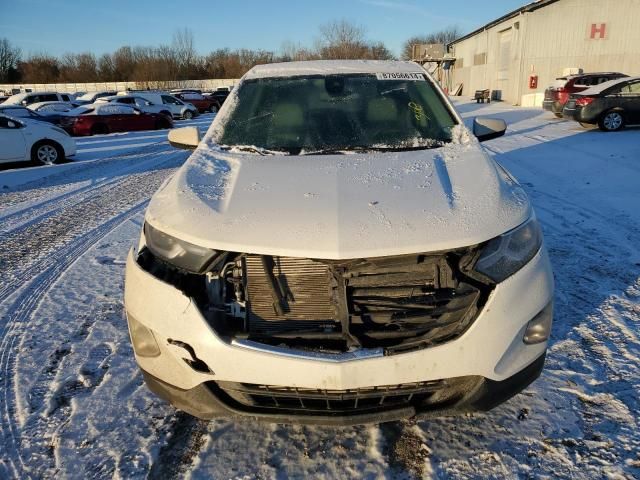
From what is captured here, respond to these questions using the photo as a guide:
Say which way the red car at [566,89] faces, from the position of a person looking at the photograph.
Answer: facing away from the viewer and to the right of the viewer

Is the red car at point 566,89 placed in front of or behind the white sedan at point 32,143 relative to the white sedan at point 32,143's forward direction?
in front

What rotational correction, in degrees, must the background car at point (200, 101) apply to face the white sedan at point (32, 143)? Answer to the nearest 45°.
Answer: approximately 90° to its right

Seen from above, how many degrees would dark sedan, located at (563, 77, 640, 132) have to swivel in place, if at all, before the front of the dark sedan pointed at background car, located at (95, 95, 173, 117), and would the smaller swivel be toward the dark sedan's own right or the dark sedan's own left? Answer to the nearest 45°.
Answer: approximately 135° to the dark sedan's own left

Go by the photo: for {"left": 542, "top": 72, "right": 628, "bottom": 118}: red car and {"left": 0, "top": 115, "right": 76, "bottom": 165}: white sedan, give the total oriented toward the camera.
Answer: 0

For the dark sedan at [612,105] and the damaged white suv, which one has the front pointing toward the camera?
the damaged white suv

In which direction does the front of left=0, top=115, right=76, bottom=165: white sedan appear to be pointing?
to the viewer's right

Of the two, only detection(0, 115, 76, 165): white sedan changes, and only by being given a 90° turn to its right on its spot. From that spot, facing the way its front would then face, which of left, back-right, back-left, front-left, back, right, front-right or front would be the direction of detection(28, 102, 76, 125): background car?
back

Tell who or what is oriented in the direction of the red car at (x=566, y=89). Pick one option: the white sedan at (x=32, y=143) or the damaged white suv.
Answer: the white sedan

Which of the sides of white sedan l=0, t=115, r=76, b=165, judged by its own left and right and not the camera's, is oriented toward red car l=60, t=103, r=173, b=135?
left

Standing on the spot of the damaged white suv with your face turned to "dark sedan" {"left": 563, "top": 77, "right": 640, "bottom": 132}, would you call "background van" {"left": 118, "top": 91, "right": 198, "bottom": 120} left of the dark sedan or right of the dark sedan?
left

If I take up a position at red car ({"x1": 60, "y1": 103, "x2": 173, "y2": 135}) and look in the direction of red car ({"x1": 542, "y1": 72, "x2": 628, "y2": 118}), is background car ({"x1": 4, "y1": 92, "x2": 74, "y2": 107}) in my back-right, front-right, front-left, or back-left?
back-left

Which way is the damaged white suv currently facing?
toward the camera
